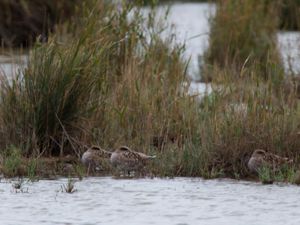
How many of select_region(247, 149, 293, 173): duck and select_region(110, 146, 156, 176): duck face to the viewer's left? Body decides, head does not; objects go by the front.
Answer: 2

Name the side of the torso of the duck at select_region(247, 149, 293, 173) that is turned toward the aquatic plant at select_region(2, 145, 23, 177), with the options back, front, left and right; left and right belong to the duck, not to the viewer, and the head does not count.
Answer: front

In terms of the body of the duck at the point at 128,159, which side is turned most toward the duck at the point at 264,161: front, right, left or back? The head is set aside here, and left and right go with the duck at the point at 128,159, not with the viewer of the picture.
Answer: back

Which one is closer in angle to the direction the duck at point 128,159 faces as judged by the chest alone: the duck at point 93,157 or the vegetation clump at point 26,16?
the duck

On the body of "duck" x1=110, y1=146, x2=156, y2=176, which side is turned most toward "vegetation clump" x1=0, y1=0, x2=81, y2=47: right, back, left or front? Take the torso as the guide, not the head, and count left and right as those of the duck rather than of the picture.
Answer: right

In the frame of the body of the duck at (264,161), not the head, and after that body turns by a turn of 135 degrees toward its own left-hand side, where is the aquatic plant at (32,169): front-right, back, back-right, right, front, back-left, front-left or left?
back-right

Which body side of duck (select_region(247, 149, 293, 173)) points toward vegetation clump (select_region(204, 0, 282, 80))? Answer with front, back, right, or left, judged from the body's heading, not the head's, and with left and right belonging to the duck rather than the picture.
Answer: right

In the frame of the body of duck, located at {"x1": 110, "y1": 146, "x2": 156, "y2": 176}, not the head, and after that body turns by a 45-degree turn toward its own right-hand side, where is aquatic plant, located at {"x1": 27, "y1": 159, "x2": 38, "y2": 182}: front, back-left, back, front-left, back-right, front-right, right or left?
front-left

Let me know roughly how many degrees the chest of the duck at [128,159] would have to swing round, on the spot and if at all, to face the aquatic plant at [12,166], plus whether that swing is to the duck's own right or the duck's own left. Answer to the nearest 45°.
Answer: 0° — it already faces it

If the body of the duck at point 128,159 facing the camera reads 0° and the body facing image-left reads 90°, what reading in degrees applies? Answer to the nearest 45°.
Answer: approximately 90°

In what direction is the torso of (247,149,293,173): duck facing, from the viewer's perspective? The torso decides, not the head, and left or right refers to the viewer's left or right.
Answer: facing to the left of the viewer
